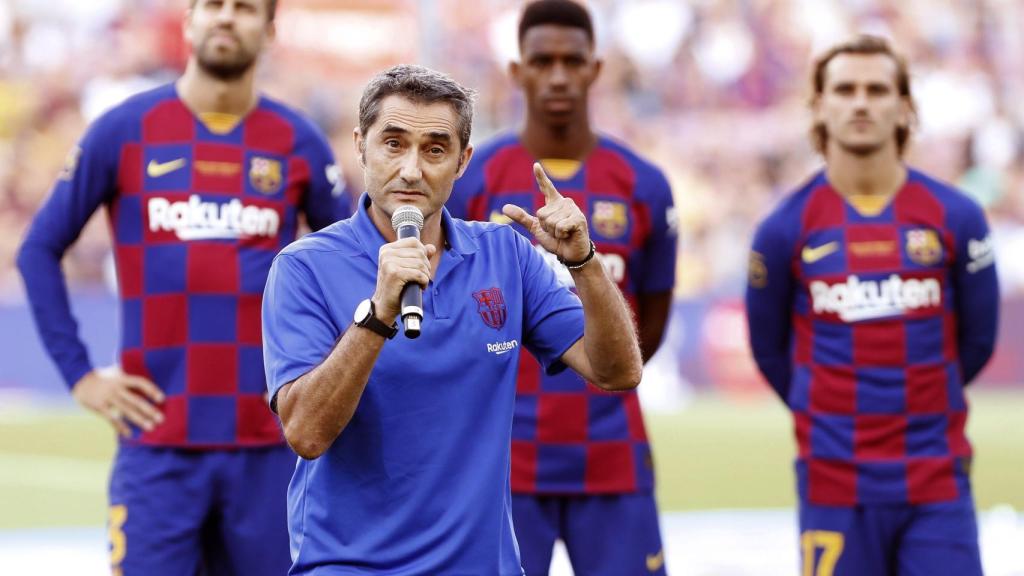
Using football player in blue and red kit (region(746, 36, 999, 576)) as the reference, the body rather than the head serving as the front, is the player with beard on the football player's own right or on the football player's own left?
on the football player's own right

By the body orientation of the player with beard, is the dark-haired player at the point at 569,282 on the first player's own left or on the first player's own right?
on the first player's own left

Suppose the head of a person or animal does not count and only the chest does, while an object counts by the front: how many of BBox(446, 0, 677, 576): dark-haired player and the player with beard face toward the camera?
2

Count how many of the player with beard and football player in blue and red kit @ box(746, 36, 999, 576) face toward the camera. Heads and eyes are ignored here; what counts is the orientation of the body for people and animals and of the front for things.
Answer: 2

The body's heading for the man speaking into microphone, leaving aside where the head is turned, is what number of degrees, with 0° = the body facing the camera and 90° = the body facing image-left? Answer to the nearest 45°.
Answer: approximately 0°

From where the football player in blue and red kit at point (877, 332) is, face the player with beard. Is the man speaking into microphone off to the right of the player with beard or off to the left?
left

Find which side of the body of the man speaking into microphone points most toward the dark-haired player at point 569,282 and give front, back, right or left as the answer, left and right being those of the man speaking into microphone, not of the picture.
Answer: back
